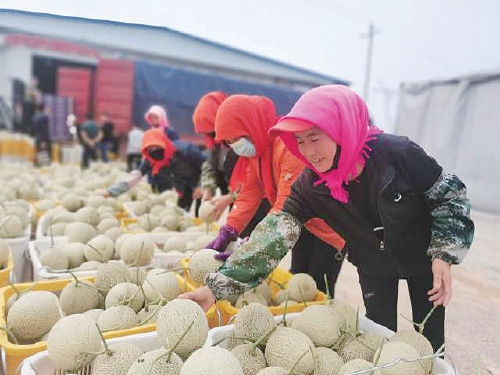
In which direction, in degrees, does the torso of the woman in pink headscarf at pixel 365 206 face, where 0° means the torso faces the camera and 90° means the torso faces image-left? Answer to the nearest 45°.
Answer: approximately 45°

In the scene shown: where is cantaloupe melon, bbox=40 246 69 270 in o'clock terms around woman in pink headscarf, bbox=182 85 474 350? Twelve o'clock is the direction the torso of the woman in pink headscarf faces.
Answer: The cantaloupe melon is roughly at 2 o'clock from the woman in pink headscarf.

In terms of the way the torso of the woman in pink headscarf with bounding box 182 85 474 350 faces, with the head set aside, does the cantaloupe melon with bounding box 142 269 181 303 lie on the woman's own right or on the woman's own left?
on the woman's own right

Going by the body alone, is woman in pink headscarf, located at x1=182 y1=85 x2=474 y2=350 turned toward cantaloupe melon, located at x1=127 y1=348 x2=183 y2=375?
yes

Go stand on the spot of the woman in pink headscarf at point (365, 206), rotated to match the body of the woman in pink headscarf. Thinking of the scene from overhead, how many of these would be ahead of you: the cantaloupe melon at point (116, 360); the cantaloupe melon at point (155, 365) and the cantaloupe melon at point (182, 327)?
3

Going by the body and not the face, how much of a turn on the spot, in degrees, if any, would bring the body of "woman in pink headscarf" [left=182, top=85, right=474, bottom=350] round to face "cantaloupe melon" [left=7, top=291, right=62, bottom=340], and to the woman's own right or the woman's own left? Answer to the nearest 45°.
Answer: approximately 45° to the woman's own right

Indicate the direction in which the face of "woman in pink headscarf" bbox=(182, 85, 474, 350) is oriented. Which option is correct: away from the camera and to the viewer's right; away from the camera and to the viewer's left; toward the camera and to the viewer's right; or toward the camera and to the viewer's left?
toward the camera and to the viewer's left

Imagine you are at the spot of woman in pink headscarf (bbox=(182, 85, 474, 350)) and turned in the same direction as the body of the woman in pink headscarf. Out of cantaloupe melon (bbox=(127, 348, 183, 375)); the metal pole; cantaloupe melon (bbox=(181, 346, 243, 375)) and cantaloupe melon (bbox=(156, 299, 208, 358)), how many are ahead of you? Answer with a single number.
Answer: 3

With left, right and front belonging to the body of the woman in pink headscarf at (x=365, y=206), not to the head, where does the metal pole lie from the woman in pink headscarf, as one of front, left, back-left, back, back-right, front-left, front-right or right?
back-right

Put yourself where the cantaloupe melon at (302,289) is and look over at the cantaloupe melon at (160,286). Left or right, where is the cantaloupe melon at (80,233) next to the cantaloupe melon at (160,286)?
right

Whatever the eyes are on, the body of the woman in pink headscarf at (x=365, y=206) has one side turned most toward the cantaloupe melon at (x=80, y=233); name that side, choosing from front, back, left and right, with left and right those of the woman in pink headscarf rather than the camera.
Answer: right

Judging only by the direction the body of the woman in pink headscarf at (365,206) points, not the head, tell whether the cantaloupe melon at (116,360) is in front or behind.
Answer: in front

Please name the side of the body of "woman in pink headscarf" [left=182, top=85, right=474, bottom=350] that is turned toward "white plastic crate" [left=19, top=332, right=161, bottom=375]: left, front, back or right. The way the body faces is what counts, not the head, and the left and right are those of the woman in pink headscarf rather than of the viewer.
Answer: front
